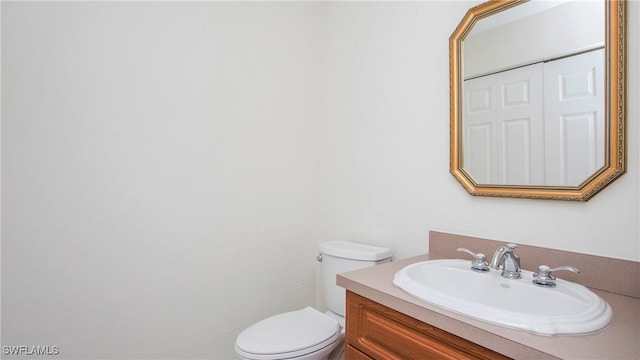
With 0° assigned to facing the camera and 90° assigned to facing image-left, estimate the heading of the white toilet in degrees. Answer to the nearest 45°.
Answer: approximately 45°

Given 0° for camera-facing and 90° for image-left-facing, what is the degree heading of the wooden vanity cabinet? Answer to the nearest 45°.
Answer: approximately 45°

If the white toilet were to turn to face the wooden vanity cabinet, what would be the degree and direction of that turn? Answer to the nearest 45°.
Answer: approximately 45° to its left

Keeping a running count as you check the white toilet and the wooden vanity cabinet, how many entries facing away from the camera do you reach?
0

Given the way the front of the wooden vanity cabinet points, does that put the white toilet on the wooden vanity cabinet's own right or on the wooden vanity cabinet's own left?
on the wooden vanity cabinet's own right
